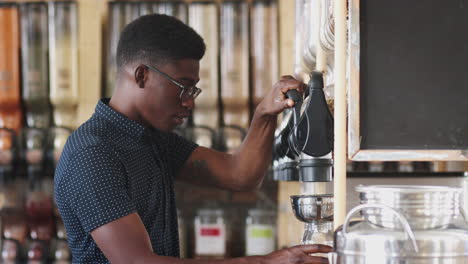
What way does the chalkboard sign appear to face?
toward the camera

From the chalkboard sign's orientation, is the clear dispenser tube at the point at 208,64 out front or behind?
behind

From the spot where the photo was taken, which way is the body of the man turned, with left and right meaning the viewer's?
facing to the right of the viewer

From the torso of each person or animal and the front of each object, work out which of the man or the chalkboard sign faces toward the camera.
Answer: the chalkboard sign

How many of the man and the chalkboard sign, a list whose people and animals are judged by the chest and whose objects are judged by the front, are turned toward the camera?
1

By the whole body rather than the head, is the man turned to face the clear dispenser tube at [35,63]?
no

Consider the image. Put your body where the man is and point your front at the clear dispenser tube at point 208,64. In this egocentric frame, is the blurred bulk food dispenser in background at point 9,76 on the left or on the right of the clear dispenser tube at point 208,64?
left

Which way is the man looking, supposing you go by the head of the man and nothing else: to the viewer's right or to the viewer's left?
to the viewer's right

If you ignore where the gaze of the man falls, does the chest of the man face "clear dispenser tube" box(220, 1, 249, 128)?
no
